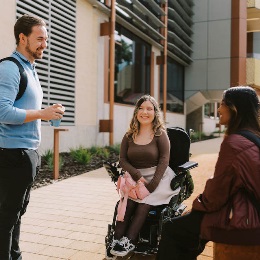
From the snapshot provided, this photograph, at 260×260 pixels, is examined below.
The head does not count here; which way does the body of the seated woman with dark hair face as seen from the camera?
to the viewer's left

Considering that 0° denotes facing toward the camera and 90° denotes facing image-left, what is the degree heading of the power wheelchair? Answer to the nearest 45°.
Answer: approximately 45°

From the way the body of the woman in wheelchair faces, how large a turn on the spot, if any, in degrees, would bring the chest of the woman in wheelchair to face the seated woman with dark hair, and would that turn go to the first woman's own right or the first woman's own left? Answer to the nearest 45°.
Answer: approximately 45° to the first woman's own left

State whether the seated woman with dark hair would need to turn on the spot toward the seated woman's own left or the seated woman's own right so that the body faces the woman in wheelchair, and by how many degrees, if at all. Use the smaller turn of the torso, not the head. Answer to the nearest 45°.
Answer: approximately 45° to the seated woman's own right

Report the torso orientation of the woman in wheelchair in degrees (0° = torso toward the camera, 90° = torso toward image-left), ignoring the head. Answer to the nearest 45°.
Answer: approximately 45°

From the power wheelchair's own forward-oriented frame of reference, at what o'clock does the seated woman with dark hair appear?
The seated woman with dark hair is roughly at 10 o'clock from the power wheelchair.
